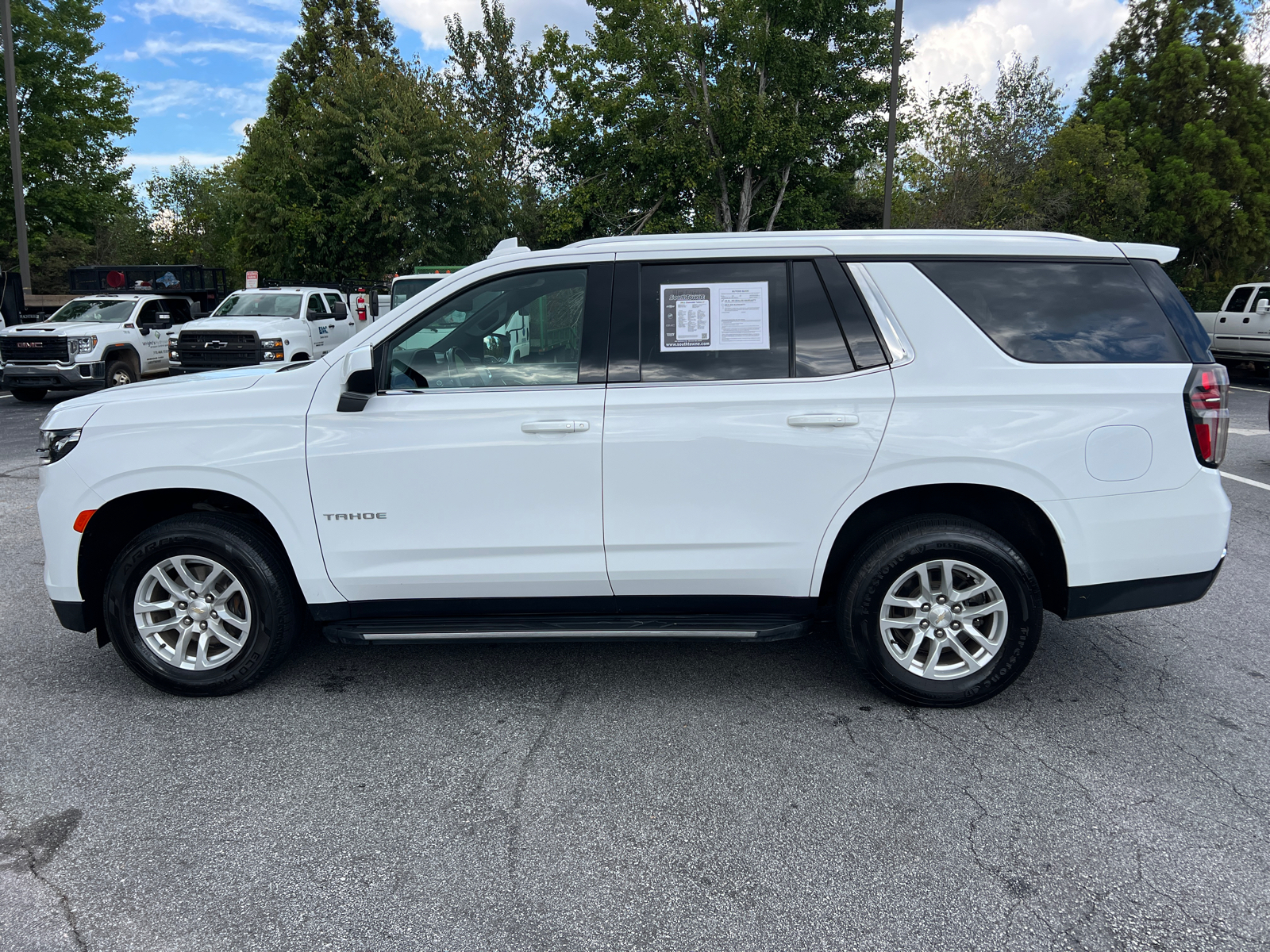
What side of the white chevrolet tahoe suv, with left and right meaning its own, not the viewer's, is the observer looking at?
left

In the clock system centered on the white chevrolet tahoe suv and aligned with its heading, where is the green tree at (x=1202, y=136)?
The green tree is roughly at 4 o'clock from the white chevrolet tahoe suv.

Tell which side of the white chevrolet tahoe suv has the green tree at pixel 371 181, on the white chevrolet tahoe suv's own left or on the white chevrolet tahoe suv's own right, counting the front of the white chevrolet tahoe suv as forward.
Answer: on the white chevrolet tahoe suv's own right

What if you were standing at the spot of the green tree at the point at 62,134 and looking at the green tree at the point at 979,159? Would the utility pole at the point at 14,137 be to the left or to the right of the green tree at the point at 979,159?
right

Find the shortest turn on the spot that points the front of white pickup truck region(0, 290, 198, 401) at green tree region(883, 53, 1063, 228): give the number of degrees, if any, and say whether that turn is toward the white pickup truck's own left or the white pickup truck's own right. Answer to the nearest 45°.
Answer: approximately 135° to the white pickup truck's own left

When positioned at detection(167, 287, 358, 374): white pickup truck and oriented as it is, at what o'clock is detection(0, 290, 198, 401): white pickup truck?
detection(0, 290, 198, 401): white pickup truck is roughly at 2 o'clock from detection(167, 287, 358, 374): white pickup truck.

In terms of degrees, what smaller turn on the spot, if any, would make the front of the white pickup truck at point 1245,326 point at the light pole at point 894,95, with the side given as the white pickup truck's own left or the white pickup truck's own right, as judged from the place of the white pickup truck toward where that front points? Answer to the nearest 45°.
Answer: approximately 135° to the white pickup truck's own right

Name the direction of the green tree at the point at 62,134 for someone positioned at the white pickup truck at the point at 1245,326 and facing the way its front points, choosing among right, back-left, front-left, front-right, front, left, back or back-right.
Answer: back-right

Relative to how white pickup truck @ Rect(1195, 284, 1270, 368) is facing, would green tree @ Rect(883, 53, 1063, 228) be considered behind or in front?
behind

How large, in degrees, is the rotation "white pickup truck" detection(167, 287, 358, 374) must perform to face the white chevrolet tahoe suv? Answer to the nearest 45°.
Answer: approximately 45° to its left

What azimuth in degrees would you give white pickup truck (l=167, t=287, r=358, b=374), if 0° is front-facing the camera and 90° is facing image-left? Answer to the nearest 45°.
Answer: approximately 45°

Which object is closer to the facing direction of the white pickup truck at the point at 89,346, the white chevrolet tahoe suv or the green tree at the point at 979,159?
the white chevrolet tahoe suv

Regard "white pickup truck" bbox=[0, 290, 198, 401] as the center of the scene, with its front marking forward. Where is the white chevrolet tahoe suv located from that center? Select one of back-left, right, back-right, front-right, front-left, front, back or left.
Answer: front-left

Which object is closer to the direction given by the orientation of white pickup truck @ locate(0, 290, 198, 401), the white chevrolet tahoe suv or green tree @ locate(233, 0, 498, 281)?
the white chevrolet tahoe suv
